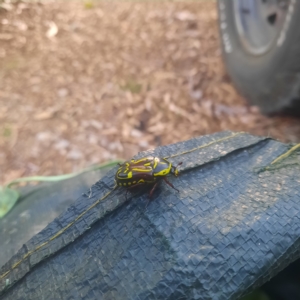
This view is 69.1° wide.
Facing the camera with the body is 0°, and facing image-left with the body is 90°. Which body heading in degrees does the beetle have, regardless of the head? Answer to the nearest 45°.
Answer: approximately 270°

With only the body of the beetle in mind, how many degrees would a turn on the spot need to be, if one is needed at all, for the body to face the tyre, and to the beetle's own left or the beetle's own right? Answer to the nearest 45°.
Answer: approximately 45° to the beetle's own left

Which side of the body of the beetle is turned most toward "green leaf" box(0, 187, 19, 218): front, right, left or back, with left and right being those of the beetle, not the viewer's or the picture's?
back

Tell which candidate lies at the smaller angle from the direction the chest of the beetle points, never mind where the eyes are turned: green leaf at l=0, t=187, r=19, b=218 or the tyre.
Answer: the tyre
